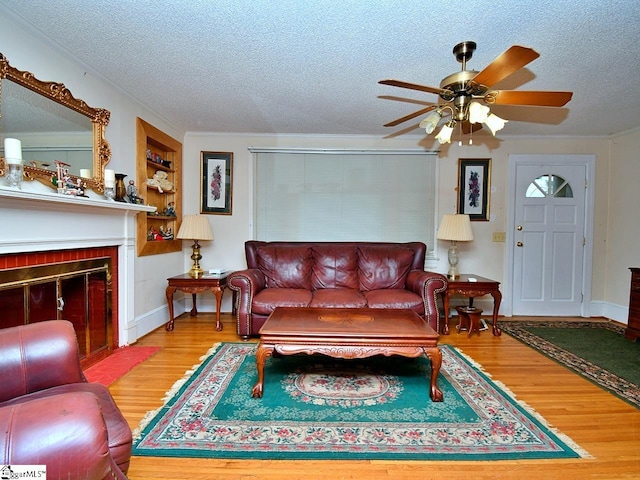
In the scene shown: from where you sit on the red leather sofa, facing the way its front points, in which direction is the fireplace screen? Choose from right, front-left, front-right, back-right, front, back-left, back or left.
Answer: front-right

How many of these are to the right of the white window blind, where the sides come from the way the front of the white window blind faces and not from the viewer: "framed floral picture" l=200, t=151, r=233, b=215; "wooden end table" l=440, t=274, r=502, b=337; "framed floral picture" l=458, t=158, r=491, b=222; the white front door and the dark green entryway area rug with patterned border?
1

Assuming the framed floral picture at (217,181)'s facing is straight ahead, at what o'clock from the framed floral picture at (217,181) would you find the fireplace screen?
The fireplace screen is roughly at 1 o'clock from the framed floral picture.

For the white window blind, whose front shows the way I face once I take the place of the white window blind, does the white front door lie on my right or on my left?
on my left

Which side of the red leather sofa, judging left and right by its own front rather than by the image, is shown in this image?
front

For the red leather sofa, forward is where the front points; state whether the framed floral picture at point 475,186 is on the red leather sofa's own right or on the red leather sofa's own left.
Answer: on the red leather sofa's own left

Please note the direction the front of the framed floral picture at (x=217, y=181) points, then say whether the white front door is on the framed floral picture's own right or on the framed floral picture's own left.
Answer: on the framed floral picture's own left

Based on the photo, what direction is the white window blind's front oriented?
toward the camera

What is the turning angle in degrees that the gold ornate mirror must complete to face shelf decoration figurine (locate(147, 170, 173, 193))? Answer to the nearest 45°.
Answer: approximately 90° to its left

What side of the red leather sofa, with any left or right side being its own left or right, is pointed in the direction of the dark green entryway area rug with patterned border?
left

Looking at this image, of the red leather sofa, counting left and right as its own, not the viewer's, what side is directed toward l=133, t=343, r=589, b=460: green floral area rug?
front

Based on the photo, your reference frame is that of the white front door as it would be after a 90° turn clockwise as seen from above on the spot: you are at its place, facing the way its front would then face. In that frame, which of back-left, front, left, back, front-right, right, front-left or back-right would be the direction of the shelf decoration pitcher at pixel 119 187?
front-left

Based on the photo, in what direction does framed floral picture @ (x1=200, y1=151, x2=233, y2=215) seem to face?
toward the camera
